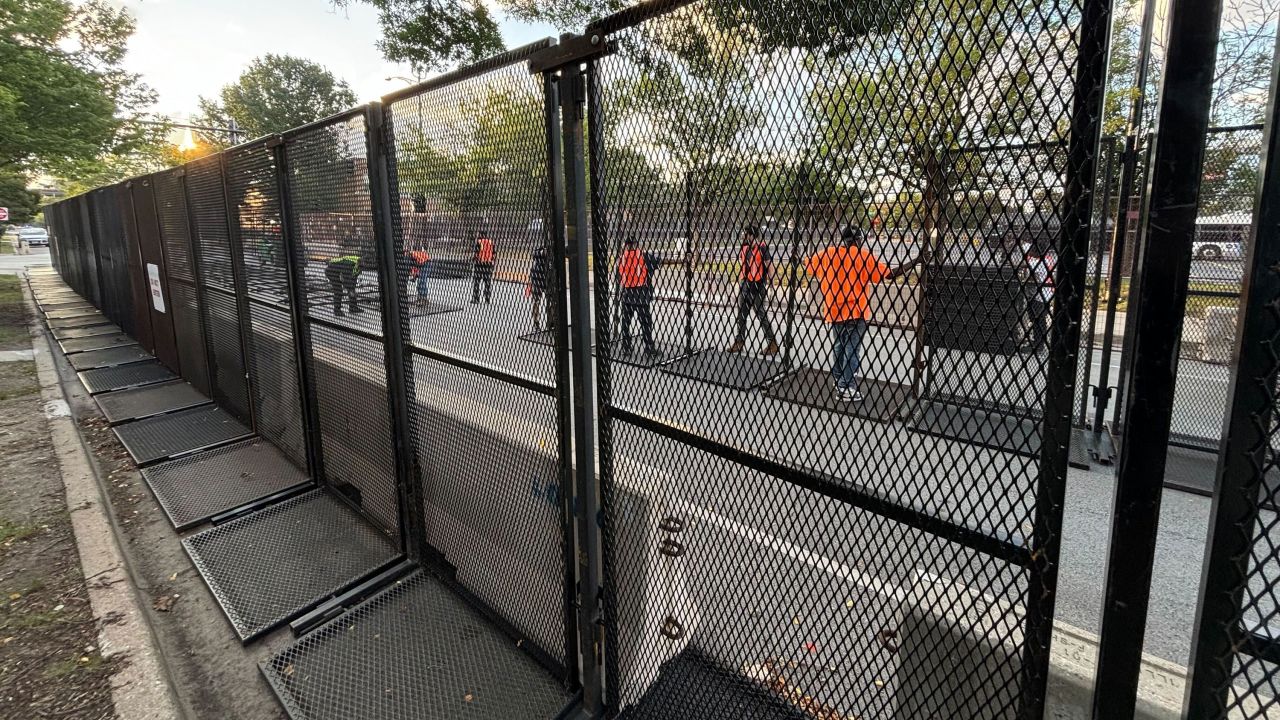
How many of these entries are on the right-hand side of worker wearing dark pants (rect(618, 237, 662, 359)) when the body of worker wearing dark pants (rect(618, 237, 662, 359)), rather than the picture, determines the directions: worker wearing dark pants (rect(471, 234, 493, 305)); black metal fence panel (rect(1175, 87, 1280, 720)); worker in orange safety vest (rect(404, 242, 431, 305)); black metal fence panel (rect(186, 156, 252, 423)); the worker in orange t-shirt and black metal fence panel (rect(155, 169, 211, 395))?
2

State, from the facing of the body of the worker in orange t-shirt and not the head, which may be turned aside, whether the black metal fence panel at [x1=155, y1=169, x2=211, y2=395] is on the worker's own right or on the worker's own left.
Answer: on the worker's own left

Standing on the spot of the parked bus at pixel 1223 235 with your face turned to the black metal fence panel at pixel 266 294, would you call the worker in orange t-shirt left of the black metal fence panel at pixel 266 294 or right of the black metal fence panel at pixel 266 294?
left

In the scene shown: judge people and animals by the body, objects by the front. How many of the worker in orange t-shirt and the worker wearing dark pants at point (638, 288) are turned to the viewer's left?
0

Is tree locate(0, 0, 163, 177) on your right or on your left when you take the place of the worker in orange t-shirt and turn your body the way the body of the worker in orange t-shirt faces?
on your left

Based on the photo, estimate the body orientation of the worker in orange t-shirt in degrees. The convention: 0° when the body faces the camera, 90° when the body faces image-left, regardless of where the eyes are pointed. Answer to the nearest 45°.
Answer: approximately 180°

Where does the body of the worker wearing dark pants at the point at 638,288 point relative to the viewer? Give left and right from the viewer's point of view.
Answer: facing away from the viewer and to the right of the viewer

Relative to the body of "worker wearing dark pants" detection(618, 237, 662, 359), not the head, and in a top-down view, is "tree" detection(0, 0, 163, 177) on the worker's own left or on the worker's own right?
on the worker's own left

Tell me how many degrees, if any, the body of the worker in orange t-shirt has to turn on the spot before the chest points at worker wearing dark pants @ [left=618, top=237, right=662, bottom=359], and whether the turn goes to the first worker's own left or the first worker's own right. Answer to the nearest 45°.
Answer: approximately 45° to the first worker's own left

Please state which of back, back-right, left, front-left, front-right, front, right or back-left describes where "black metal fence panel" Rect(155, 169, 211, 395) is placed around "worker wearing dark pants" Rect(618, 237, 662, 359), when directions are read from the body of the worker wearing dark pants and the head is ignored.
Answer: left

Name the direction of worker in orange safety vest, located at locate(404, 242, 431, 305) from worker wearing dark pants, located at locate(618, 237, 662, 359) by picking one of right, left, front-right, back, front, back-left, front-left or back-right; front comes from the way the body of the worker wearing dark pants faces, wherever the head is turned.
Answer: left

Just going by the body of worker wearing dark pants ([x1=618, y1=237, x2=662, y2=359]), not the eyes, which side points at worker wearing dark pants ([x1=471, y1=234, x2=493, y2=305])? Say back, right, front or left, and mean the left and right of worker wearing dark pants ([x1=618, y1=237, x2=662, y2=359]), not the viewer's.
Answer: left

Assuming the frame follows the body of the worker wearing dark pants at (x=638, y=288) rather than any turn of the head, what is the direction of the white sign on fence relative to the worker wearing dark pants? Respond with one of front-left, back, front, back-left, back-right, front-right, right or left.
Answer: left

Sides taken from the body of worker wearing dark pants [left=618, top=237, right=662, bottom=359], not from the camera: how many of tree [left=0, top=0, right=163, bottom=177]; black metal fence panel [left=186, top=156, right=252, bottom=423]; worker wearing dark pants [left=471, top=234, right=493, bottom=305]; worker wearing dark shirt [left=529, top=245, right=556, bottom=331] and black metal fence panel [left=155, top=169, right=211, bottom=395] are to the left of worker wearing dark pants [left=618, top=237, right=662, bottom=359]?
5
